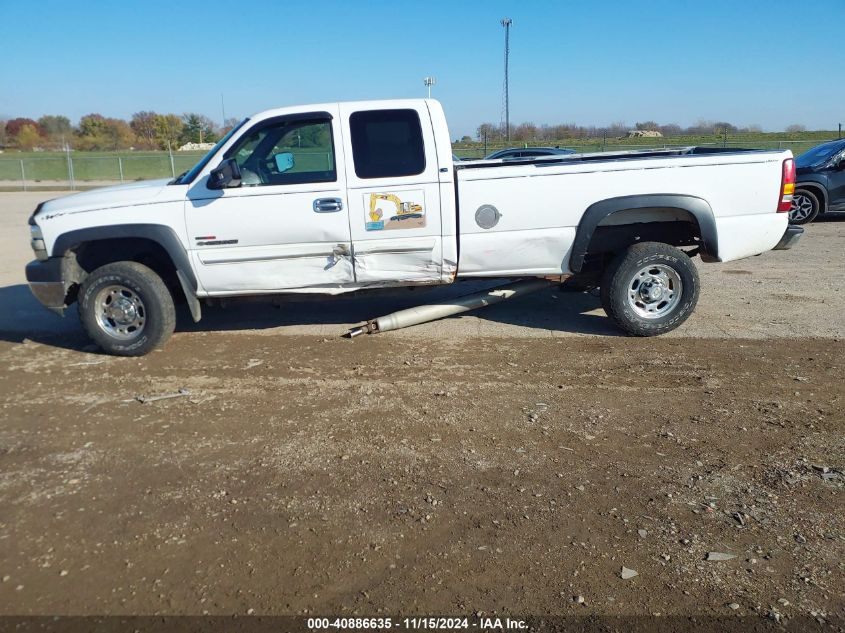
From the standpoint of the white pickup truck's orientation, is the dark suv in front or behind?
behind

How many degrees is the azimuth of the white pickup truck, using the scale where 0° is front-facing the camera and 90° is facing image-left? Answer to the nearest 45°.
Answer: approximately 90°

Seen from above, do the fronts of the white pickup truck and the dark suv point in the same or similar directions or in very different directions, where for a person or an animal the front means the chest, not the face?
same or similar directions

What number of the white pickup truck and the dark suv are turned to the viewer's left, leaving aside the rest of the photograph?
2
